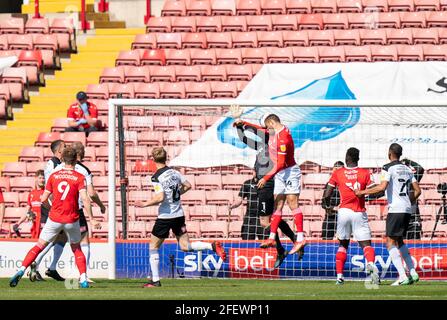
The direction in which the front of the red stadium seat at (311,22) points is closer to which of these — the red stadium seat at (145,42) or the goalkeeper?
the goalkeeper

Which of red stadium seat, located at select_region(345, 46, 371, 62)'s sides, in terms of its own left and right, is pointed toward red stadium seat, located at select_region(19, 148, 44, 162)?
right

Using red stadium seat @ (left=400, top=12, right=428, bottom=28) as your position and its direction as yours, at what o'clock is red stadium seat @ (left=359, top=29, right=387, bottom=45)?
red stadium seat @ (left=359, top=29, right=387, bottom=45) is roughly at 2 o'clock from red stadium seat @ (left=400, top=12, right=428, bottom=28).

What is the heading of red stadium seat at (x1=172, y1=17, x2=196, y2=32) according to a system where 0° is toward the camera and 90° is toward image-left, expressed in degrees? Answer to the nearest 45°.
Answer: approximately 0°

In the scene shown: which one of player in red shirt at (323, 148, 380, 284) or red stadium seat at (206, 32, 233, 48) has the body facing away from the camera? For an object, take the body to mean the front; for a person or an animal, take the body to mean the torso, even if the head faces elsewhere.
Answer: the player in red shirt

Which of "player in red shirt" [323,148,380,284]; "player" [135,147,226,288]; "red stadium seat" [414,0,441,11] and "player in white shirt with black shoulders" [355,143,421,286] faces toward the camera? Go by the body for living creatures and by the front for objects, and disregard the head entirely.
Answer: the red stadium seat

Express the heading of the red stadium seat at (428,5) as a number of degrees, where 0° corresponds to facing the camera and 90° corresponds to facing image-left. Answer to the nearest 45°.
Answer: approximately 0°

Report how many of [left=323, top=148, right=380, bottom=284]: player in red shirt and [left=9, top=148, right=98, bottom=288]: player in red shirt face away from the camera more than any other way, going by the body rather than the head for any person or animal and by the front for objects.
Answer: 2

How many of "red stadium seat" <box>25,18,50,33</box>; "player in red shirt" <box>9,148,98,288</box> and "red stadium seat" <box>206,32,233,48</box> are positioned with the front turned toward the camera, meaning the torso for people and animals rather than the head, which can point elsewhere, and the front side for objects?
2
